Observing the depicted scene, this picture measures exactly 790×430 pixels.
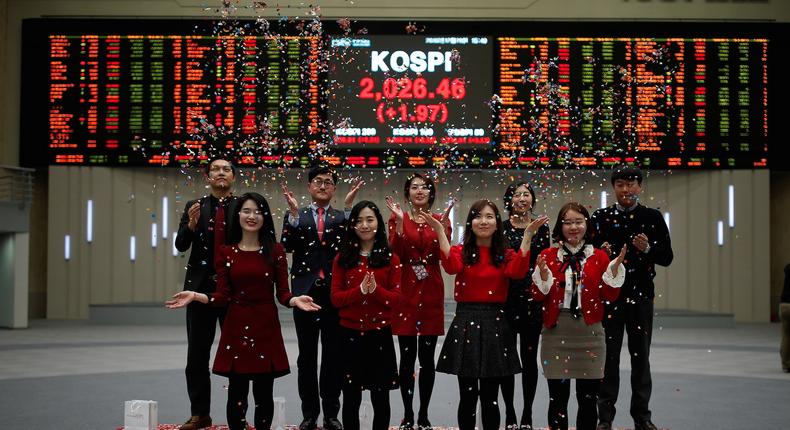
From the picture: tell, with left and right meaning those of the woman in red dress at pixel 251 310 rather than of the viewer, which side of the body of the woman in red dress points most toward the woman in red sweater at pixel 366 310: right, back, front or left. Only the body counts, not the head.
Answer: left

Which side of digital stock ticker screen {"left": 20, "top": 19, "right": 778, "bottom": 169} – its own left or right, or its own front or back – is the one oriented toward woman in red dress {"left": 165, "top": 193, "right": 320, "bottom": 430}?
front

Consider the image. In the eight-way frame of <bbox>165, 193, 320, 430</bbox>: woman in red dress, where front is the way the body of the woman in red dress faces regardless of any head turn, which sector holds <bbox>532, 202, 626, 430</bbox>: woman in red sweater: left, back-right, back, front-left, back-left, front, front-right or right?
left

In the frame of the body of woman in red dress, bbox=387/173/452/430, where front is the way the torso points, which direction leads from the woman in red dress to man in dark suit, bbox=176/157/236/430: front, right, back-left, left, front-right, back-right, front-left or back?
right

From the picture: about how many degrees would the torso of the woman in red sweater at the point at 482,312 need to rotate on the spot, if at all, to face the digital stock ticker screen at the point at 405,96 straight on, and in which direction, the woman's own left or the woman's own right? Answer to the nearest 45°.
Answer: approximately 180°

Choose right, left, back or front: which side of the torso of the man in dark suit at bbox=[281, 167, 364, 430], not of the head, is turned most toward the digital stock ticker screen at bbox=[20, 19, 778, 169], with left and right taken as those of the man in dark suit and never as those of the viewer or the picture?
back

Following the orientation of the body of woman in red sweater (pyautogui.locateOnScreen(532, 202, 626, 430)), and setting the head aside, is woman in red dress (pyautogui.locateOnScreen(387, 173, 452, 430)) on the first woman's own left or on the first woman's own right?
on the first woman's own right

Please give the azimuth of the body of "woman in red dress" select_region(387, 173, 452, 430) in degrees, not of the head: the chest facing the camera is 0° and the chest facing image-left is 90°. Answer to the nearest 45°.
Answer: approximately 0°

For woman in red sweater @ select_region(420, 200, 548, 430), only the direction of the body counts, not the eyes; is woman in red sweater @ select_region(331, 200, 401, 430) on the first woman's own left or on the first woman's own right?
on the first woman's own right

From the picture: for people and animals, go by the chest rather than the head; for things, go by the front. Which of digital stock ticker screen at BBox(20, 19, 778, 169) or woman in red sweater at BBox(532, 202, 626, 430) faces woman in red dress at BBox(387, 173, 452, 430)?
the digital stock ticker screen

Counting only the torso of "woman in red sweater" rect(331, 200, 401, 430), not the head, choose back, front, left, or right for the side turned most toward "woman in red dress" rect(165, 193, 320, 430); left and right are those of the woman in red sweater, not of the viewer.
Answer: right
